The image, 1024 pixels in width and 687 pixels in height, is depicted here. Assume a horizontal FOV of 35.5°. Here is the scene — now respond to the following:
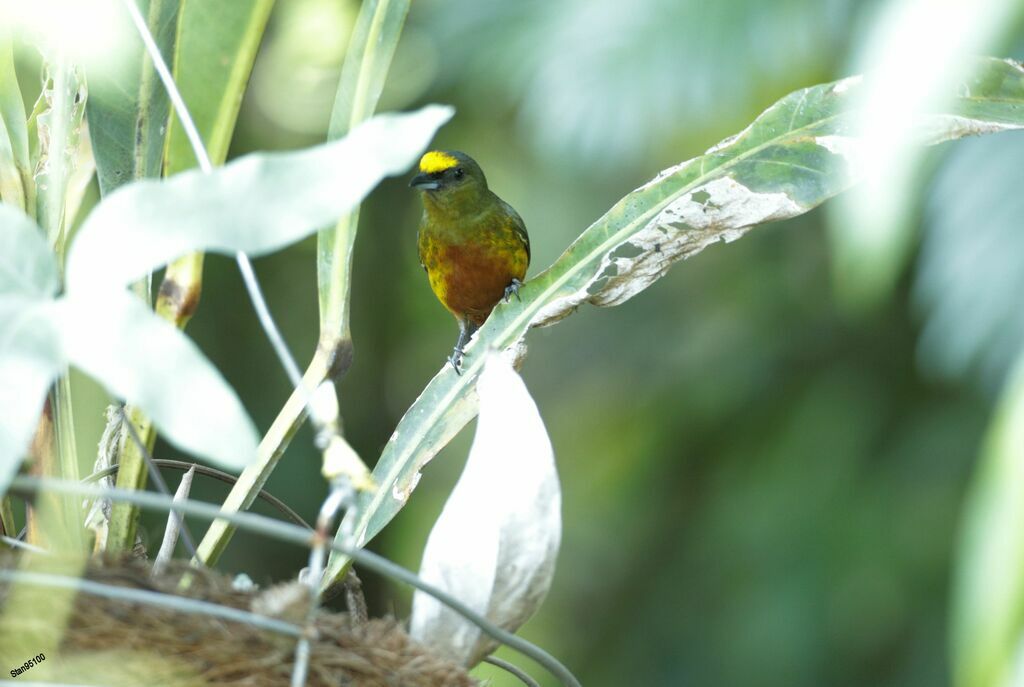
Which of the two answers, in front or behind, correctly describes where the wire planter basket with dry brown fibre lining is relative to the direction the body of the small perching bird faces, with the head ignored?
in front

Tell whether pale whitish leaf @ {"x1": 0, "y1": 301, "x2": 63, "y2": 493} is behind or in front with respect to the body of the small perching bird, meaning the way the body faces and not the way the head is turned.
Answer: in front

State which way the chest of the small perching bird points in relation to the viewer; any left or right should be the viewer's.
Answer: facing the viewer and to the left of the viewer

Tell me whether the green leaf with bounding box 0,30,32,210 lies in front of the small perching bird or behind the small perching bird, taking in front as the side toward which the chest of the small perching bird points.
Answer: in front

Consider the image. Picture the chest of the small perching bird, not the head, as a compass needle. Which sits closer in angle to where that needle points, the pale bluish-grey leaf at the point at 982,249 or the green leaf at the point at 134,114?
the green leaf
